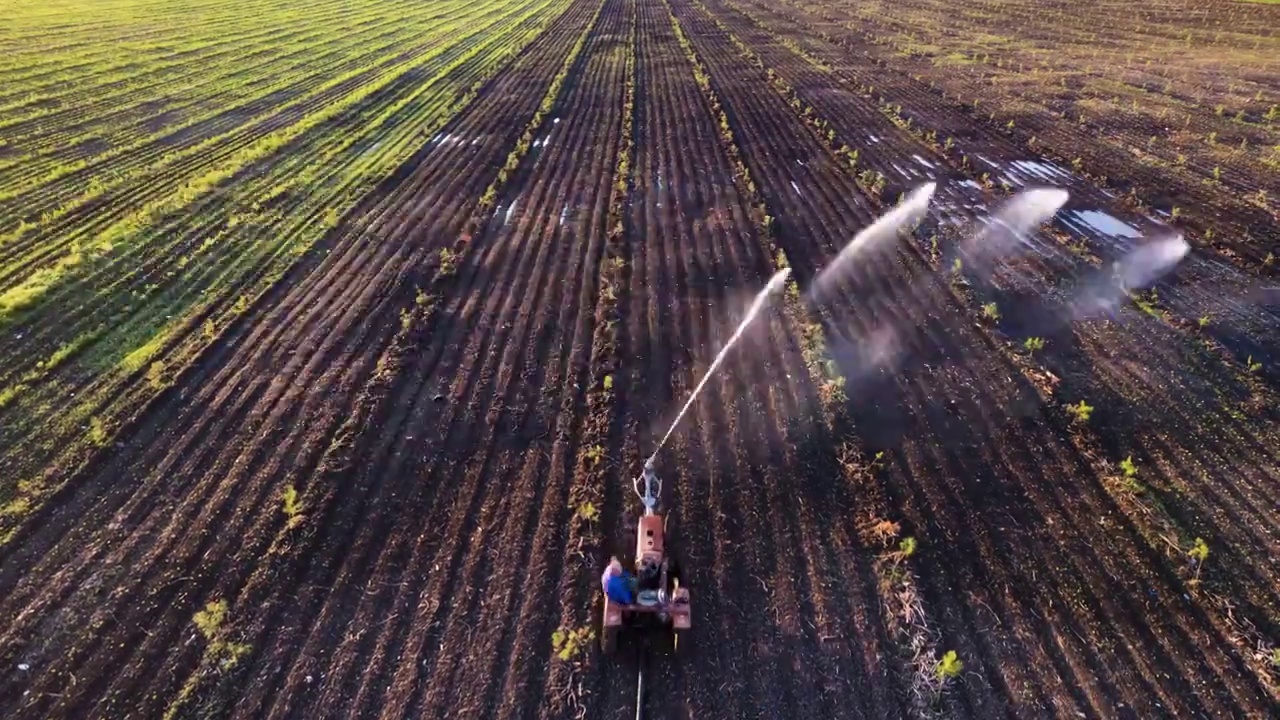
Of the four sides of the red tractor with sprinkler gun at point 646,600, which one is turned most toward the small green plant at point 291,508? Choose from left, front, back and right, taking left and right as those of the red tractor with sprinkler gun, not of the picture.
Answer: left

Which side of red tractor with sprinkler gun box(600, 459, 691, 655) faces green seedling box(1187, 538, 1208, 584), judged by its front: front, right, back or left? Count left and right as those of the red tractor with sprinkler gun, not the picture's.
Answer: right

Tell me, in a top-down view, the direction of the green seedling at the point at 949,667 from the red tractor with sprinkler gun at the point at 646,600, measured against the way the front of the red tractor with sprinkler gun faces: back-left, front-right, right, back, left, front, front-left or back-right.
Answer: right

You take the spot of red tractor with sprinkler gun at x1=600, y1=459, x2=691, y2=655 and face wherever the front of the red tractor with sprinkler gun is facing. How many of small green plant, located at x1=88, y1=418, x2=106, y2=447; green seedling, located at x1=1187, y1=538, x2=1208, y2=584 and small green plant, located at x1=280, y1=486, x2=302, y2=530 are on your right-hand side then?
1

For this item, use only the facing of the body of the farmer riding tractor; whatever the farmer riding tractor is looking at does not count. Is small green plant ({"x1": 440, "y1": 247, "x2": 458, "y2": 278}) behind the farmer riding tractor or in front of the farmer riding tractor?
in front

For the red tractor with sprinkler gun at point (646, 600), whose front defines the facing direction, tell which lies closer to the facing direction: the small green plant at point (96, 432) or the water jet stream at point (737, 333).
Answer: the water jet stream

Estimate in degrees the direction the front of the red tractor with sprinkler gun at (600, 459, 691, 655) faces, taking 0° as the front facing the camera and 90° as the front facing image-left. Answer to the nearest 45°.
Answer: approximately 180°

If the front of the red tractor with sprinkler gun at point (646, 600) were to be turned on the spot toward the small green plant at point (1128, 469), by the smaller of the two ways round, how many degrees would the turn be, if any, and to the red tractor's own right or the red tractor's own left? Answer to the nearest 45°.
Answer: approximately 90° to the red tractor's own right

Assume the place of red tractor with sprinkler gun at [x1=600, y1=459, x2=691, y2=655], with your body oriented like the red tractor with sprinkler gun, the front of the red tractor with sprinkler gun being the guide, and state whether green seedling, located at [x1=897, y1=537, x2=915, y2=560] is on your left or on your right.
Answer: on your right

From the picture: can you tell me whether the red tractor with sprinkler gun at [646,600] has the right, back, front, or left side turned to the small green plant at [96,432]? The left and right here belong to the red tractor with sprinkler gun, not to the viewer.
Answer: left

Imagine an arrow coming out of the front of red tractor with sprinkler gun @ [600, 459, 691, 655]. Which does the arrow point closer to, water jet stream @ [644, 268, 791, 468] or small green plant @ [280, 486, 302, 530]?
the water jet stream

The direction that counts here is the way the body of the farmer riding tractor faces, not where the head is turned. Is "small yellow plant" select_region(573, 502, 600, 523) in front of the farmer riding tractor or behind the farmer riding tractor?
in front
